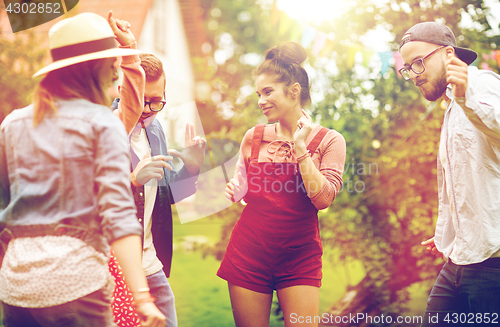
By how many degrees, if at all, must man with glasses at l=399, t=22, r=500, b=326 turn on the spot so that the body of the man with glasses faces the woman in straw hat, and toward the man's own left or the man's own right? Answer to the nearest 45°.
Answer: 0° — they already face them

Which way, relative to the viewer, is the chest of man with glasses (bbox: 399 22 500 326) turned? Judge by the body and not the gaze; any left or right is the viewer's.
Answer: facing the viewer and to the left of the viewer

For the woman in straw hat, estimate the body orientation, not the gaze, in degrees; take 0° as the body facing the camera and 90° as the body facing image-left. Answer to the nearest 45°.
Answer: approximately 225°

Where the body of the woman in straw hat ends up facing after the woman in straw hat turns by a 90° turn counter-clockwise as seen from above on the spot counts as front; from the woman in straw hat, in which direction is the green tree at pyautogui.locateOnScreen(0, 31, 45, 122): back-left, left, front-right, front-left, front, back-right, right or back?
front-right

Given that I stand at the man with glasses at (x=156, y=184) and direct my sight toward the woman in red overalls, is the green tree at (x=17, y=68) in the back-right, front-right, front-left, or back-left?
back-left

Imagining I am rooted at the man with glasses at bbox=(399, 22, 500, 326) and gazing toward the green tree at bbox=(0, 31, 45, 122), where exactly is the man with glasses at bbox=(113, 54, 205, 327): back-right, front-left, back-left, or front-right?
front-left

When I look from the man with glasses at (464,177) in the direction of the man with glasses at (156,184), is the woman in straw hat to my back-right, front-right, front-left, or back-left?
front-left

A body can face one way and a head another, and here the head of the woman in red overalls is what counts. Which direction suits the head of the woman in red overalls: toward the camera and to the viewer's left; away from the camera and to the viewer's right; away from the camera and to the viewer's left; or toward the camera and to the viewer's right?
toward the camera and to the viewer's left

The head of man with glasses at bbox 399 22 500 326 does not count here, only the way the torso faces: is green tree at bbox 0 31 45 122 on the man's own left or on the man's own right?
on the man's own right
